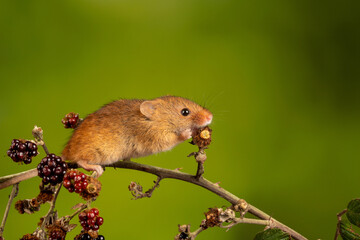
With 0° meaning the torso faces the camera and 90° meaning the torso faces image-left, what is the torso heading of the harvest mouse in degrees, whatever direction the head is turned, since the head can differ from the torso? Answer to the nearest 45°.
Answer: approximately 270°
